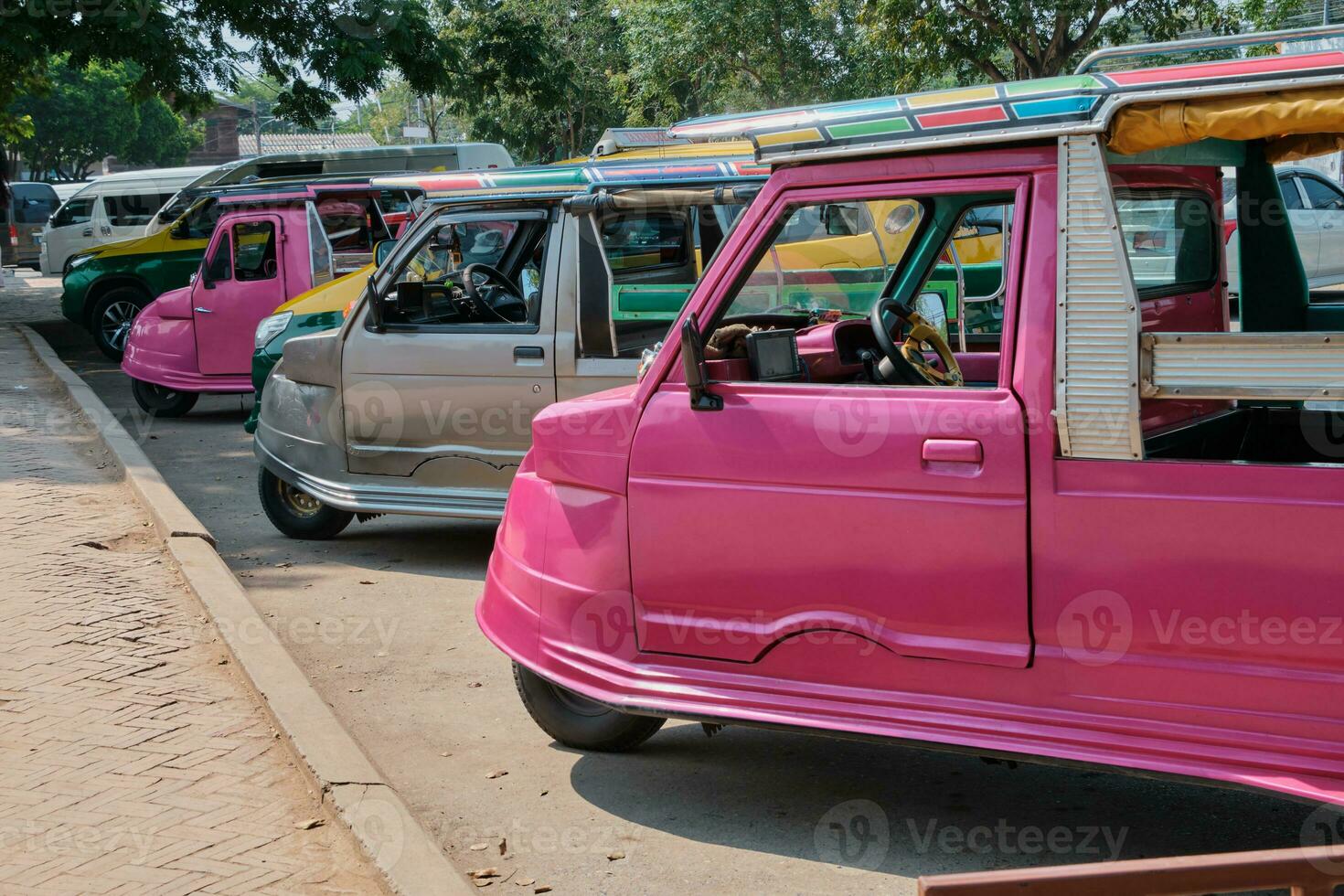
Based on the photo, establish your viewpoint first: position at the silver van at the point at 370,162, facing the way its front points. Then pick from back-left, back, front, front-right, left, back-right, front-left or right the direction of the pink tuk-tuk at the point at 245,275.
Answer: left

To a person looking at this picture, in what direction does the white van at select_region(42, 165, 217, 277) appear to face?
facing to the left of the viewer

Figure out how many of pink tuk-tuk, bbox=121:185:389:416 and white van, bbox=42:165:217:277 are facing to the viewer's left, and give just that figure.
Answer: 2

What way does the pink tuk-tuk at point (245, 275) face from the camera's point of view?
to the viewer's left

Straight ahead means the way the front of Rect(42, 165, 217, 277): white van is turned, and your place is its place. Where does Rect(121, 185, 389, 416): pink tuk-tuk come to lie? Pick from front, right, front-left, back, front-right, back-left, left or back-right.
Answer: left

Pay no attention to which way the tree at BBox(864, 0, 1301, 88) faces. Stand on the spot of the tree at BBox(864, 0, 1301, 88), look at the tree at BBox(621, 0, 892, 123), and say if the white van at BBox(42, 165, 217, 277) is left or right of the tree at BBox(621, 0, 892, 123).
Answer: left

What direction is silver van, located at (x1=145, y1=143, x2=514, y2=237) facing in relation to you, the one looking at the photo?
facing to the left of the viewer

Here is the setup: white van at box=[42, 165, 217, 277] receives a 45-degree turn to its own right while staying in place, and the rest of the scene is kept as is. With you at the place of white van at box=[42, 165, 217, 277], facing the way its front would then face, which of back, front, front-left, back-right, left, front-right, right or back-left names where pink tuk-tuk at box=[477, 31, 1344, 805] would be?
back-left

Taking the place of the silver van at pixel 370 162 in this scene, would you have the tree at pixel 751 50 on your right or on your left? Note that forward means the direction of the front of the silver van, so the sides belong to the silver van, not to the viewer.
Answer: on your right

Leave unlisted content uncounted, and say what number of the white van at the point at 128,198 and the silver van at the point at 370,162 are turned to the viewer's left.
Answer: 2

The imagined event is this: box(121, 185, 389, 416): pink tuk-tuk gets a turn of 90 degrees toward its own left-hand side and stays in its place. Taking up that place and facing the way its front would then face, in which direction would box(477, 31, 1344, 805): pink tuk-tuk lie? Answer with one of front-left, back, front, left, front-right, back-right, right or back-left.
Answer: front

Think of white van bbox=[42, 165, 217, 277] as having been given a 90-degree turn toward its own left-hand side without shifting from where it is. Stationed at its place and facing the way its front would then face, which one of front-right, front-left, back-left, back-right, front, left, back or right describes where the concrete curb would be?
front

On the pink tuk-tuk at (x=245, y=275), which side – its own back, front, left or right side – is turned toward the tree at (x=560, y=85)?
right
